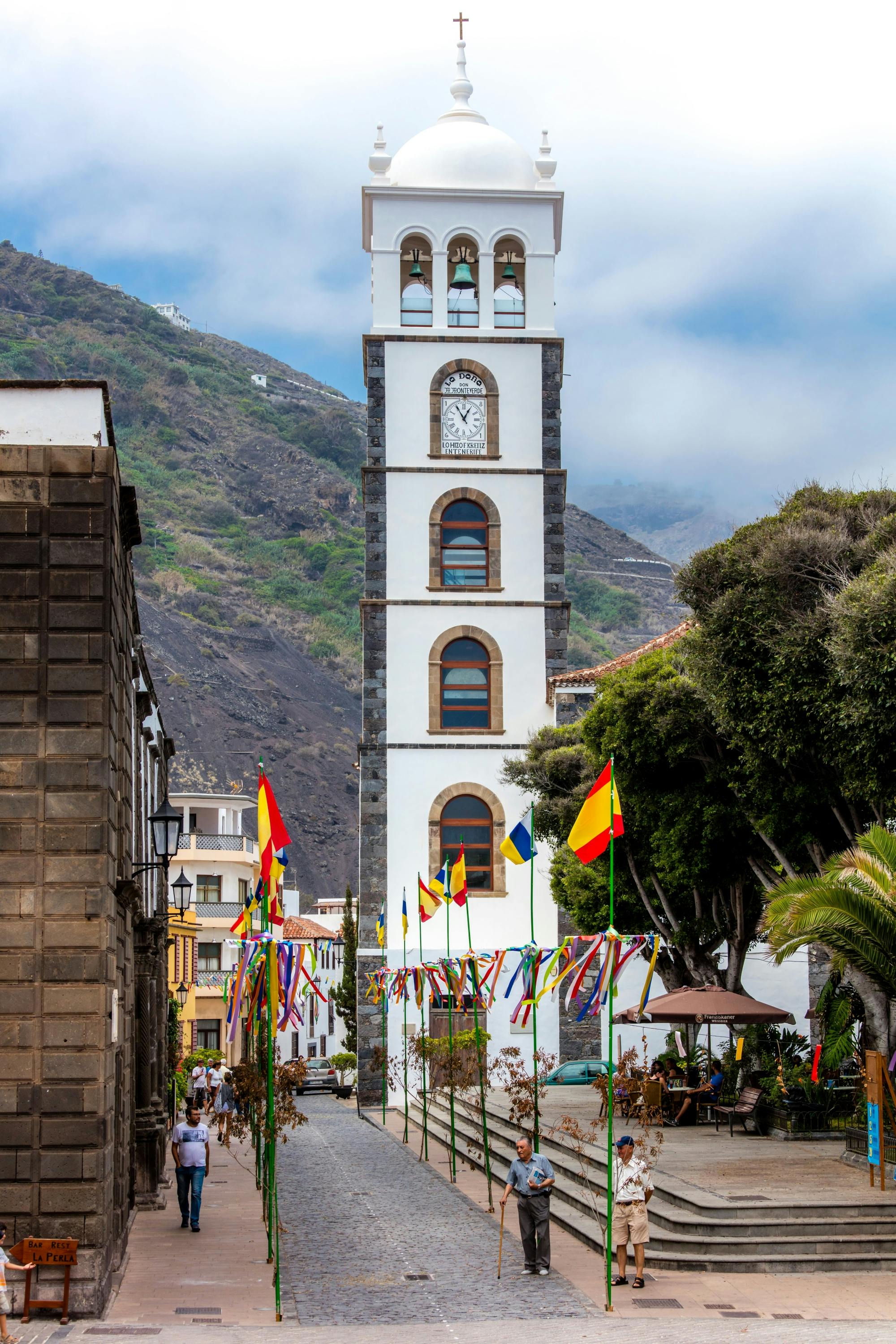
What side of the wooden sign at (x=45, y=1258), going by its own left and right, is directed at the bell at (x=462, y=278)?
back

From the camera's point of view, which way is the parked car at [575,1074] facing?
to the viewer's left

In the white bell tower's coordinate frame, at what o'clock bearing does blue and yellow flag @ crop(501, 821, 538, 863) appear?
The blue and yellow flag is roughly at 12 o'clock from the white bell tower.

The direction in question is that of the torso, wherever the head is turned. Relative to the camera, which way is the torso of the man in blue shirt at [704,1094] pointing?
to the viewer's left

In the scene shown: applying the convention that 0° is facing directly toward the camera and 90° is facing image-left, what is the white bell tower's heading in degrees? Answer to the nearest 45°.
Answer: approximately 0°

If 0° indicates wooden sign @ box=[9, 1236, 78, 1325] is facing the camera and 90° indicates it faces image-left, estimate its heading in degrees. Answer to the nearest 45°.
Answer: approximately 0°

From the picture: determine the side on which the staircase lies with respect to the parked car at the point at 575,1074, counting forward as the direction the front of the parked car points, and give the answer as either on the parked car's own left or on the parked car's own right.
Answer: on the parked car's own left
